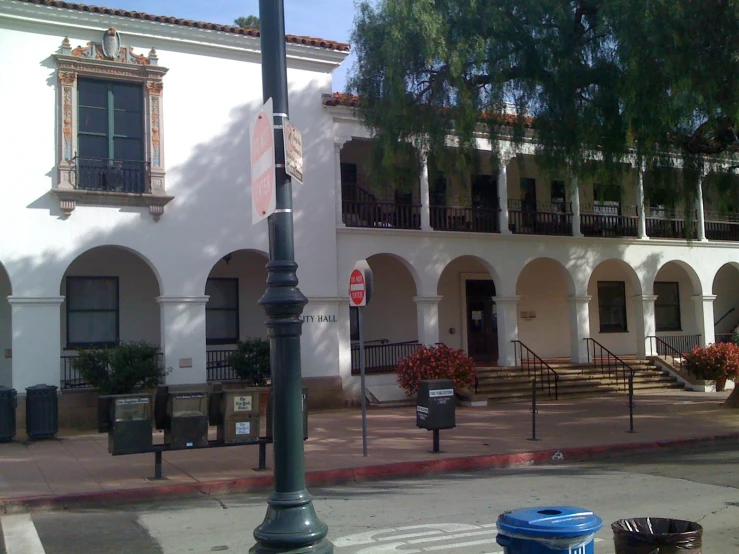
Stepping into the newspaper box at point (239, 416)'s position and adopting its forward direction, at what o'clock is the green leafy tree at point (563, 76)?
The green leafy tree is roughly at 8 o'clock from the newspaper box.

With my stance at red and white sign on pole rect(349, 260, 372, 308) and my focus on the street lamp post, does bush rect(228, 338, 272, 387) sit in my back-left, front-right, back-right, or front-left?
back-right

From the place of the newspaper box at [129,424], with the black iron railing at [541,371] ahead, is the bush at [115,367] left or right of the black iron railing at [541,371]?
left

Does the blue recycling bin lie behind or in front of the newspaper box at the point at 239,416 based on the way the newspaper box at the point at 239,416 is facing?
in front

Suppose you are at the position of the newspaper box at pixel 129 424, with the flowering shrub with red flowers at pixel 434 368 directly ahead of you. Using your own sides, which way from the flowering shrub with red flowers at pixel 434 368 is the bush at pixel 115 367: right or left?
left

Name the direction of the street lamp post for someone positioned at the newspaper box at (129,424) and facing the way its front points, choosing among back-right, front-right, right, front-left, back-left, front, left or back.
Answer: front

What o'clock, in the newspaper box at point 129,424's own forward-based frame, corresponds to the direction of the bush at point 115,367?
The bush is roughly at 6 o'clock from the newspaper box.

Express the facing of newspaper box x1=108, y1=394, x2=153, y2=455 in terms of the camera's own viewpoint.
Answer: facing the viewer

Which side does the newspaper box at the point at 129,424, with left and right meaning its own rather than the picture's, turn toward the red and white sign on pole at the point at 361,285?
left

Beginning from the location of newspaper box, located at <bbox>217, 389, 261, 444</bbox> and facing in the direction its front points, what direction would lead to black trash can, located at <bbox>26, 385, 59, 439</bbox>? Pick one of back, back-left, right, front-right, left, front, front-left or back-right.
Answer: back-right

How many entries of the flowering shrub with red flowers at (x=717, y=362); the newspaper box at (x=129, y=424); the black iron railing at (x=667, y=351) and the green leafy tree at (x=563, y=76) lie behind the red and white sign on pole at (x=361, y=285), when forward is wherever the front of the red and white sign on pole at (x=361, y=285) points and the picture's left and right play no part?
3

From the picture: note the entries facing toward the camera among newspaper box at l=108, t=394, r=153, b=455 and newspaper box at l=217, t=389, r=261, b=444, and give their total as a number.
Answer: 2

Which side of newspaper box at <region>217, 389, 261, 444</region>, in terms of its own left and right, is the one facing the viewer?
front

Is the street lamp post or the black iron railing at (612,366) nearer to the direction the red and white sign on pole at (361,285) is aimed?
the street lamp post

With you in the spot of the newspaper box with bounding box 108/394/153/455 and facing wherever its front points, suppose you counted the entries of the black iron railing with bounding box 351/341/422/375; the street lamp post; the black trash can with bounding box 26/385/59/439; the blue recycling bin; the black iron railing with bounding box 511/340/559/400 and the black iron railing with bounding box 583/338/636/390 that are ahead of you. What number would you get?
2

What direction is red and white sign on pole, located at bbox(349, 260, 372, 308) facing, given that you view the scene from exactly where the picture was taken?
facing the viewer and to the left of the viewer

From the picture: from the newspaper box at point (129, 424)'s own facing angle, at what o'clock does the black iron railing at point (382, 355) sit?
The black iron railing is roughly at 7 o'clock from the newspaper box.
